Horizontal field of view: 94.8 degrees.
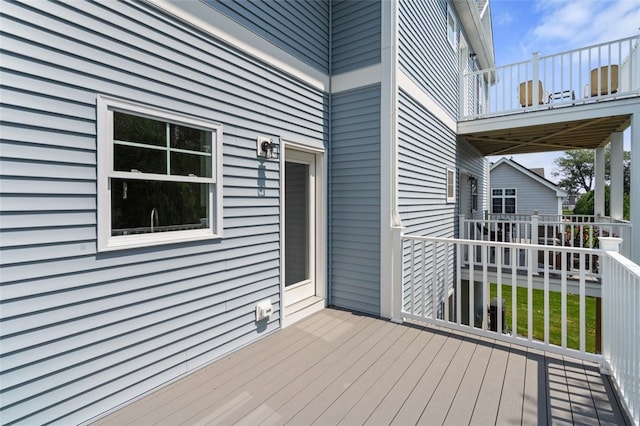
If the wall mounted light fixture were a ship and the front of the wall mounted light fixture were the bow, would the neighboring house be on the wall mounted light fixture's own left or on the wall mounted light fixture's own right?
on the wall mounted light fixture's own left

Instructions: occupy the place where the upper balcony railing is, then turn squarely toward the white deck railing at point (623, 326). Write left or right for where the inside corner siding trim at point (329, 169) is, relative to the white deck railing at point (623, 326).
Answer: right

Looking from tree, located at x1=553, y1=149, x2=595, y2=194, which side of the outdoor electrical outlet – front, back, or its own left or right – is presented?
left

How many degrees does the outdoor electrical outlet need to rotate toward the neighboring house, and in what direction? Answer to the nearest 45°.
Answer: approximately 90° to its left

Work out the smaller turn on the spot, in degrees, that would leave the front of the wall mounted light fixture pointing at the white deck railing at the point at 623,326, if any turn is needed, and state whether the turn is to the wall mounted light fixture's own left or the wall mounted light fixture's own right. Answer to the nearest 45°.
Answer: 0° — it already faces it

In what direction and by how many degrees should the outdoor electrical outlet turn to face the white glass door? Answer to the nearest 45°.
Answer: approximately 90° to its left

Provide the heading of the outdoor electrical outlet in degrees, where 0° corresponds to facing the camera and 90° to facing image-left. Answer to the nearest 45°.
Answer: approximately 315°

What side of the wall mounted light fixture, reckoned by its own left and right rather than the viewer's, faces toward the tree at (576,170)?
left

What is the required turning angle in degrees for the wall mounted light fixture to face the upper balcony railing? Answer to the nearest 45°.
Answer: approximately 45° to its left

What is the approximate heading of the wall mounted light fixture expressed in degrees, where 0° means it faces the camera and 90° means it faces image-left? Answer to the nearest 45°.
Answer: approximately 315°
